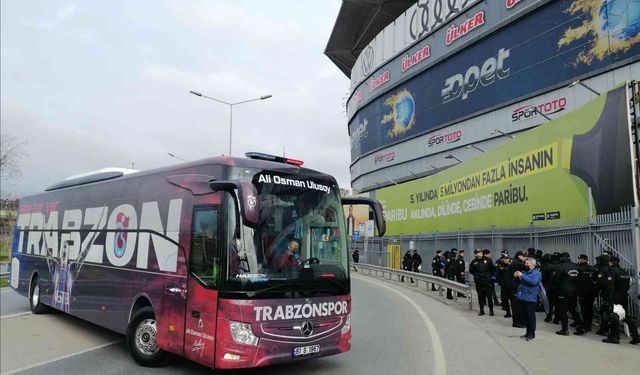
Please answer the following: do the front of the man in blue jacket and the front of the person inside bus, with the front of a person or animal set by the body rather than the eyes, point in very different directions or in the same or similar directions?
very different directions

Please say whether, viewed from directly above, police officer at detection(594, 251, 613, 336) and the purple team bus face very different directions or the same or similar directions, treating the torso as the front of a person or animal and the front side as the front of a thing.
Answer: very different directions

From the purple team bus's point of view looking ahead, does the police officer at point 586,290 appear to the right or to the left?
on its left

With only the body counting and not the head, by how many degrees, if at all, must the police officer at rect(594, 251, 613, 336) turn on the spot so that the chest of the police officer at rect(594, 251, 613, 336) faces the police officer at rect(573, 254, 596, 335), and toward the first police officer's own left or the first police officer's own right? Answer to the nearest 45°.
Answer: approximately 45° to the first police officer's own right

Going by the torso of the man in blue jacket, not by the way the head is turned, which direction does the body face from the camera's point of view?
to the viewer's left

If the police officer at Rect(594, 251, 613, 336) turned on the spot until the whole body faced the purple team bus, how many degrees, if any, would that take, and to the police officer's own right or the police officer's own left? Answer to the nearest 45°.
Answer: approximately 45° to the police officer's own left

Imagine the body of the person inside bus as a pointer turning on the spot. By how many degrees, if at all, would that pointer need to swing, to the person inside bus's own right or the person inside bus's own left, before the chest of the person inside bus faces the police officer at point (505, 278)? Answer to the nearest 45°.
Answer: approximately 90° to the person inside bus's own left

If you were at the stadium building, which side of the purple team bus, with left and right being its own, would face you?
left

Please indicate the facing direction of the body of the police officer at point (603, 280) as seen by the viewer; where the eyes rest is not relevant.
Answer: to the viewer's left

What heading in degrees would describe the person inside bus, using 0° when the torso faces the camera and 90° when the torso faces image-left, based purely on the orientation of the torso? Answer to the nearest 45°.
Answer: approximately 315°
